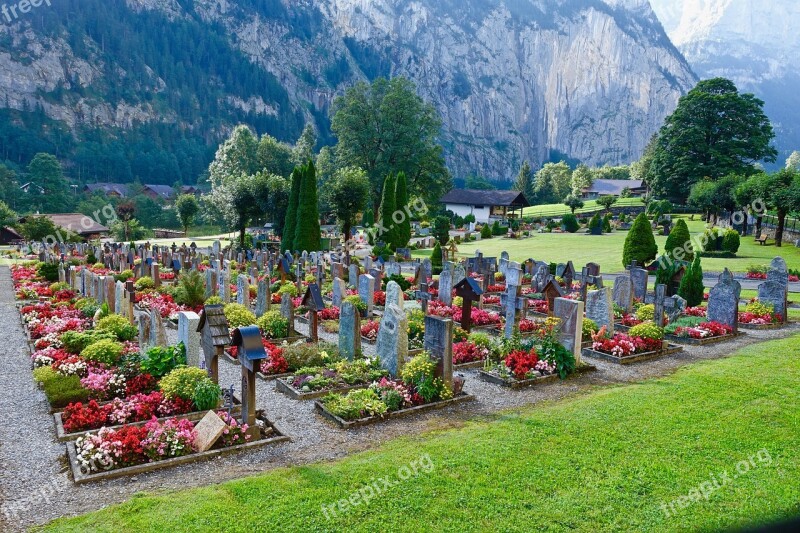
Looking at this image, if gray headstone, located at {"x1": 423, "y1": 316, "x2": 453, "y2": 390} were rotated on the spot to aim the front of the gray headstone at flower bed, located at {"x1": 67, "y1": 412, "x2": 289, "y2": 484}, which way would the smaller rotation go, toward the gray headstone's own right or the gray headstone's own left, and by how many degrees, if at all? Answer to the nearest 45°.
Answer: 0° — it already faces it

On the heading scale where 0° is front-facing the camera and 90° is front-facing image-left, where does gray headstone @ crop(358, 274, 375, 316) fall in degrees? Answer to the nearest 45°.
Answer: approximately 45°

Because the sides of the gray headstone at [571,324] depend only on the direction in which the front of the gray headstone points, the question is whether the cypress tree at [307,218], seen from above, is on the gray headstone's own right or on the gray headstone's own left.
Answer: on the gray headstone's own right

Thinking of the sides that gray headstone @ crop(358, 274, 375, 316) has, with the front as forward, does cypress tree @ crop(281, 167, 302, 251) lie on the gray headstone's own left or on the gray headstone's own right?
on the gray headstone's own right

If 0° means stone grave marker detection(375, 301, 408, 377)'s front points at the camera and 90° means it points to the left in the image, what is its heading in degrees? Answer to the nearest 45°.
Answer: approximately 45°

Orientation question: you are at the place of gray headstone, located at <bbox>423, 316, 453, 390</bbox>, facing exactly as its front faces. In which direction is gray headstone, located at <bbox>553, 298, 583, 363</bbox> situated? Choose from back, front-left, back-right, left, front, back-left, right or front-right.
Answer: back
